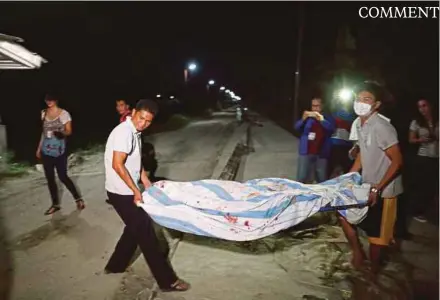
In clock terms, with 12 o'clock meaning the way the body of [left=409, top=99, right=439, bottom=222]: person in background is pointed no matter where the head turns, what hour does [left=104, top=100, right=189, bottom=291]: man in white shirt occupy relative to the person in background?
The man in white shirt is roughly at 1 o'clock from the person in background.

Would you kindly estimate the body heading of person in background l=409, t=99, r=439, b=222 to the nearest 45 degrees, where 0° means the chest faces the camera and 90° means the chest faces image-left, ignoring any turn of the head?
approximately 0°

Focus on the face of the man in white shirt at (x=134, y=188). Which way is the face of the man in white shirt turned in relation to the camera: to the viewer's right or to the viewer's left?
to the viewer's right

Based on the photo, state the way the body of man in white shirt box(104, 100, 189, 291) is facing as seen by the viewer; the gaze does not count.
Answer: to the viewer's right

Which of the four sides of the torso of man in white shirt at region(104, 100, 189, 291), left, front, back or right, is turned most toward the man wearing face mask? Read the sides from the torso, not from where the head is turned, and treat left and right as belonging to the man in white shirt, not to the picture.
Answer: front

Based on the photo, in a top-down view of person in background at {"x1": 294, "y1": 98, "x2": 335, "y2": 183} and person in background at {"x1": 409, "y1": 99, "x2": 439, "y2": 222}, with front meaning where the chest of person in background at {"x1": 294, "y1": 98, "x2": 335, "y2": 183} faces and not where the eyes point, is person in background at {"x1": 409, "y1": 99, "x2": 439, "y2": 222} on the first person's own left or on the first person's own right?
on the first person's own left

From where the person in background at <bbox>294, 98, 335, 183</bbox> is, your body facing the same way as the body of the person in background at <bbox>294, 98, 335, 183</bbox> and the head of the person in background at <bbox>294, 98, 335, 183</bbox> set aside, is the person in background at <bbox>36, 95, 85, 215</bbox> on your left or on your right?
on your right

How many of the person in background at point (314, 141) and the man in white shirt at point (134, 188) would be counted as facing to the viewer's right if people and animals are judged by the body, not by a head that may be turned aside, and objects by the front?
1

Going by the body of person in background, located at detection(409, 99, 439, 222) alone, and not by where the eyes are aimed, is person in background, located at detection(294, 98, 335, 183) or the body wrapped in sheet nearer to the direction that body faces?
the body wrapped in sheet

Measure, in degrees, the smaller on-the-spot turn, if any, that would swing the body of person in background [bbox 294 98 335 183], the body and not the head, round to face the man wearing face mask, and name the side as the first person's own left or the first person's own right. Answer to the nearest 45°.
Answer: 0° — they already face them

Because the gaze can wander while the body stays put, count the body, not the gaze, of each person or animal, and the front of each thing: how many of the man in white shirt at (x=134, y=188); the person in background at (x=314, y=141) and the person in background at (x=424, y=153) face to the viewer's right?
1

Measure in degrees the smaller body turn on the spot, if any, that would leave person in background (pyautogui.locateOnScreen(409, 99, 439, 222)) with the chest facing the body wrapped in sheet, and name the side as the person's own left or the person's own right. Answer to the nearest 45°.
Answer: approximately 45° to the person's own right

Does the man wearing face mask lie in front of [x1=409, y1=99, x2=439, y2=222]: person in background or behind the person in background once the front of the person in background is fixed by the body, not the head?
in front
